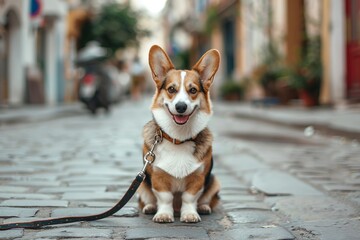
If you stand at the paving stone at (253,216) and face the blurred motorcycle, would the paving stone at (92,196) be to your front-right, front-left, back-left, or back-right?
front-left

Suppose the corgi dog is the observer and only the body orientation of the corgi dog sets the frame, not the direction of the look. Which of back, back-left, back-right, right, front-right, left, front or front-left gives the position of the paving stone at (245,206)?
back-left

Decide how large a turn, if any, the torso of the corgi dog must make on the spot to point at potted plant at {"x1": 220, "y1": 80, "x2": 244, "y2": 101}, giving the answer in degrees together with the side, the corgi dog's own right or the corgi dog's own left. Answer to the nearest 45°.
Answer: approximately 180°

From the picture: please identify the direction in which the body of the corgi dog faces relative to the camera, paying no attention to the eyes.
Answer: toward the camera

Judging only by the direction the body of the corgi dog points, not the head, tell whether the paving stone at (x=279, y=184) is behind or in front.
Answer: behind

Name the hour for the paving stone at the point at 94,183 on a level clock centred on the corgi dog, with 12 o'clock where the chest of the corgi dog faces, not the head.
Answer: The paving stone is roughly at 5 o'clock from the corgi dog.

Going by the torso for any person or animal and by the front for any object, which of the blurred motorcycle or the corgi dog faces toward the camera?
the corgi dog

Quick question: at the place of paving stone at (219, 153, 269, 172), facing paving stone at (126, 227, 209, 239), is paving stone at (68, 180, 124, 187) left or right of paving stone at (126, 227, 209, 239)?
right

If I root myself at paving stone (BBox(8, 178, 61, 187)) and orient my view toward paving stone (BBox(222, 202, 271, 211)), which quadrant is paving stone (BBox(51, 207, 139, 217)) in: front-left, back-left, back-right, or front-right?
front-right

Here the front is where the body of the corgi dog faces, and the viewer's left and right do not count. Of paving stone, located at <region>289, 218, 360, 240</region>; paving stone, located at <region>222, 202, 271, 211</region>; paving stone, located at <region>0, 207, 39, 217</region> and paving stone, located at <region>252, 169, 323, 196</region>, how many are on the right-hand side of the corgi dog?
1
